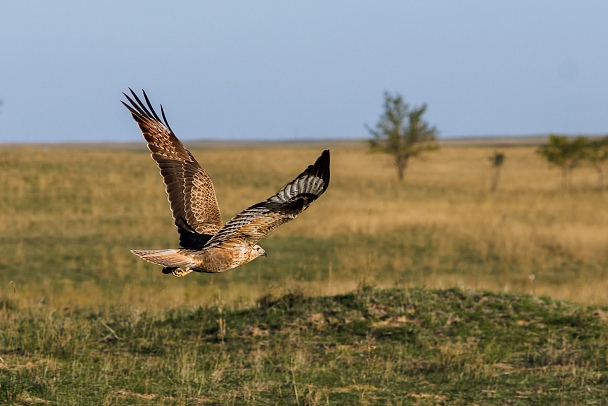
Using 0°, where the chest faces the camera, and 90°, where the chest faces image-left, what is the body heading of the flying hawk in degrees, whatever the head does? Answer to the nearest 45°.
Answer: approximately 225°
